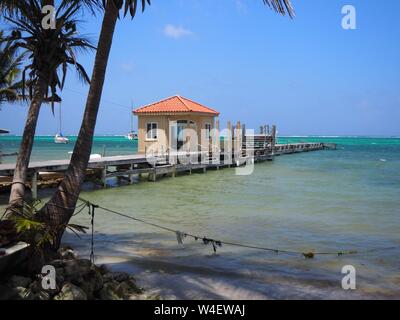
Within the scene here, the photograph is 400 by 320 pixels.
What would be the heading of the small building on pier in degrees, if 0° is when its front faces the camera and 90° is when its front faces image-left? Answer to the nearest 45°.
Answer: approximately 0°

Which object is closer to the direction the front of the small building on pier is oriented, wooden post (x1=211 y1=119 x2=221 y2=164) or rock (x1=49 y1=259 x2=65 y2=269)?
the rock

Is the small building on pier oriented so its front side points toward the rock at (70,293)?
yes

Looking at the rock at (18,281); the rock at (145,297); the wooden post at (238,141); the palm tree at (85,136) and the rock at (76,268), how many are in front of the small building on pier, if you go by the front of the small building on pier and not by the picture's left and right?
4

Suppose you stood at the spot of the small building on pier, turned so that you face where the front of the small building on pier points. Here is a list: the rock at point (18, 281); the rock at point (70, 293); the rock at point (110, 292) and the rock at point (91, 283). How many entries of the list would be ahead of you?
4

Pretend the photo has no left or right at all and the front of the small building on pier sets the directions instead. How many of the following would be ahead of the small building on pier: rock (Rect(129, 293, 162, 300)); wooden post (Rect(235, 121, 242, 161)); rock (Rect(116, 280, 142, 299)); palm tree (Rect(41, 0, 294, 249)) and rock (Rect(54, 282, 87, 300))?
4

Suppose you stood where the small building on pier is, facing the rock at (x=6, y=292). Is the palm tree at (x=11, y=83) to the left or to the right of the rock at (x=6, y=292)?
right

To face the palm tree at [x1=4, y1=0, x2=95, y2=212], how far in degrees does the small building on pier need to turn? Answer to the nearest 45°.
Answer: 0° — it already faces it

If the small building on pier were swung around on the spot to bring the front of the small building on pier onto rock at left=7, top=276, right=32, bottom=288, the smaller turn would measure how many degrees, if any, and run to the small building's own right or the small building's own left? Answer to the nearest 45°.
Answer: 0° — it already faces it

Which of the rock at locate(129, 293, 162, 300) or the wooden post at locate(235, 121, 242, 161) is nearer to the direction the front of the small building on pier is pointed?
the rock

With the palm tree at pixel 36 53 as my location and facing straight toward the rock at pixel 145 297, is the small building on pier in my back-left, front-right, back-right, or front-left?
back-left

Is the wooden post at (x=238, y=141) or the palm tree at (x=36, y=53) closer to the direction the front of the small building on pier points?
the palm tree

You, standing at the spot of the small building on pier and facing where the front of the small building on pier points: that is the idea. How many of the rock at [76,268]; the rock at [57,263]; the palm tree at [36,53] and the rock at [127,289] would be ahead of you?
4

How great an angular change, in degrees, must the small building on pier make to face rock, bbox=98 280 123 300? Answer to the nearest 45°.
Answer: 0° — it already faces it

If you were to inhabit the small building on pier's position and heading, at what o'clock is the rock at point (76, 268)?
The rock is roughly at 12 o'clock from the small building on pier.

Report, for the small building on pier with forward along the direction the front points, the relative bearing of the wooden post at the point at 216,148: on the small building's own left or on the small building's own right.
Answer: on the small building's own left

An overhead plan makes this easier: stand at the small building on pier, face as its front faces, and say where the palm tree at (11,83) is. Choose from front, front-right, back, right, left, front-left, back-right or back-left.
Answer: front-right
